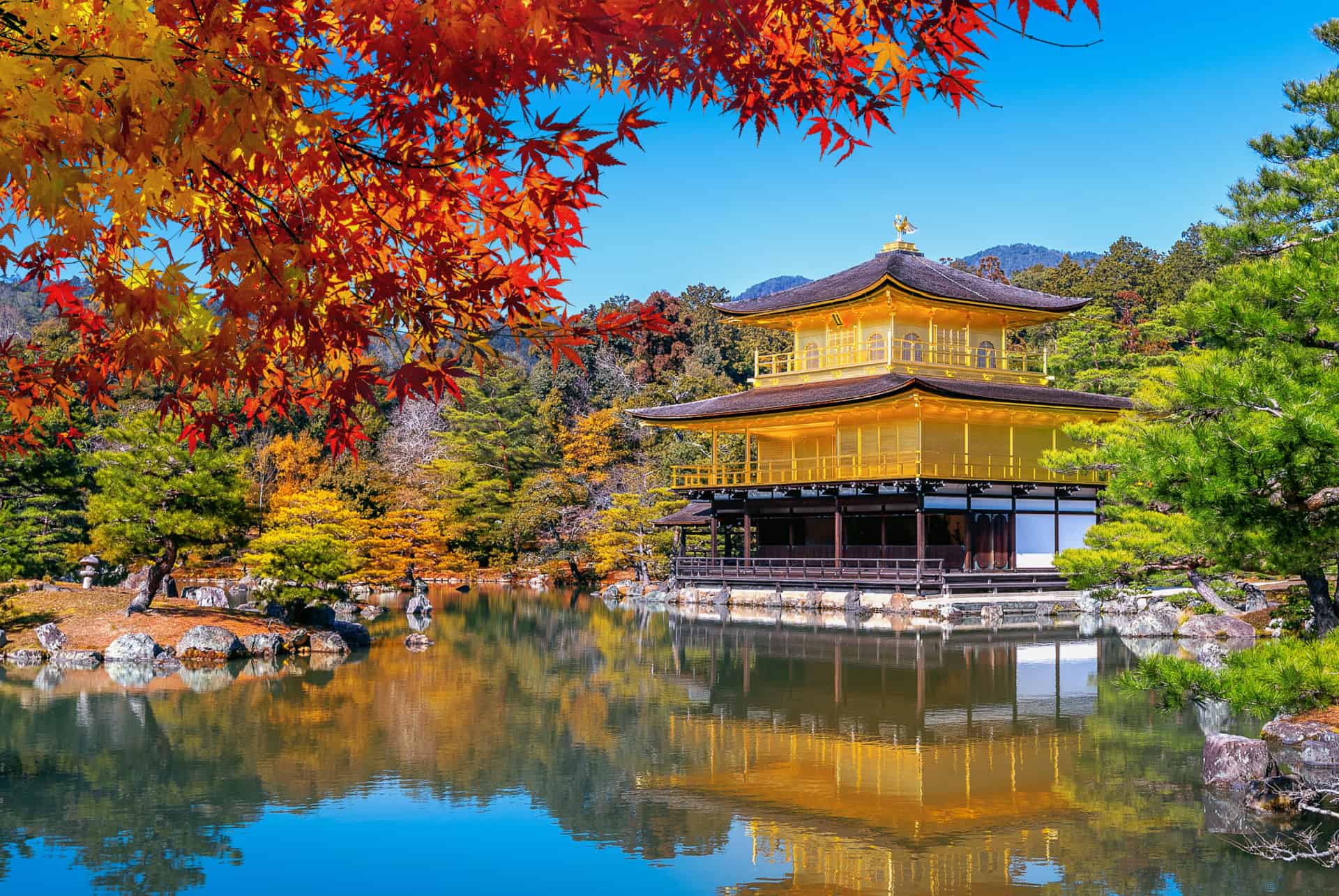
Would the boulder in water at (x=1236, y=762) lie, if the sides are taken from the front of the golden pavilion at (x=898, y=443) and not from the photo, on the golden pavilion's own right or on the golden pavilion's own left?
on the golden pavilion's own left

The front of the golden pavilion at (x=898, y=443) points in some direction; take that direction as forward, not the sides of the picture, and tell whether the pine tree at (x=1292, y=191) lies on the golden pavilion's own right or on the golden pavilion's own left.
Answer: on the golden pavilion's own left

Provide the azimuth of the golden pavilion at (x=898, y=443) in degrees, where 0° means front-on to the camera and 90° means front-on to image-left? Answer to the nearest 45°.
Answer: approximately 45°

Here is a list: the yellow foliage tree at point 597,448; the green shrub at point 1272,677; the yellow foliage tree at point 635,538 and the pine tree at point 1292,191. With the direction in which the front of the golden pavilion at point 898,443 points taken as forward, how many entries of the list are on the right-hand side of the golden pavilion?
2

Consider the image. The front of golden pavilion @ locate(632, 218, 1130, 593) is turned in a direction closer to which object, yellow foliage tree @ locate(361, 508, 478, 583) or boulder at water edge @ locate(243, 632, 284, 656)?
the boulder at water edge

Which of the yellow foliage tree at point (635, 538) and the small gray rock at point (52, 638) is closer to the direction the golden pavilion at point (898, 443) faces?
the small gray rock

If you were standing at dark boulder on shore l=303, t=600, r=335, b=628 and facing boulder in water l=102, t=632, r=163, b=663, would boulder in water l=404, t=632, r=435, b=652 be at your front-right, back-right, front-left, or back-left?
front-left

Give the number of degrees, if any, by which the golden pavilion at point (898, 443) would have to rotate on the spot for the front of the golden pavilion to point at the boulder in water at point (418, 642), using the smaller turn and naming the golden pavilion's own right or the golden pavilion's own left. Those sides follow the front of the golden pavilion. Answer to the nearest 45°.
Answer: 0° — it already faces it

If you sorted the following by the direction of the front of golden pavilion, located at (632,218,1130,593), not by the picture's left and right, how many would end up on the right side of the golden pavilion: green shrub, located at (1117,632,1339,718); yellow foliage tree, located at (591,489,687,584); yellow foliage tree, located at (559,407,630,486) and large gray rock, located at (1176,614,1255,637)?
2

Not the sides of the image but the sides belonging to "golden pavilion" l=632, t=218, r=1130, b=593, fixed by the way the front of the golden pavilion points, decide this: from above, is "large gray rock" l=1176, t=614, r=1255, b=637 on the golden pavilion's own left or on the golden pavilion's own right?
on the golden pavilion's own left
